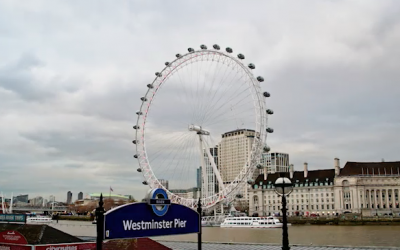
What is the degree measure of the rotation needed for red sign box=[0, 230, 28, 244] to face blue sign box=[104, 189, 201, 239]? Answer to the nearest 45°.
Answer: approximately 45° to its left

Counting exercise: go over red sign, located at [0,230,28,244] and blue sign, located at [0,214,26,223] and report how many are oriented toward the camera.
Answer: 2

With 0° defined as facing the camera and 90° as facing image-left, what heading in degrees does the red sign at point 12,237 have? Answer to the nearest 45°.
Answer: approximately 0°

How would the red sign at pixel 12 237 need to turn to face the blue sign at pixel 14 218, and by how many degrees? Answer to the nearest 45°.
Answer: approximately 180°

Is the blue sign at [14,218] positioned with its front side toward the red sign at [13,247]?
yes

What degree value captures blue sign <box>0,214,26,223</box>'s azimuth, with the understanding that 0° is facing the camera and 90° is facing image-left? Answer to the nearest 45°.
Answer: approximately 0°

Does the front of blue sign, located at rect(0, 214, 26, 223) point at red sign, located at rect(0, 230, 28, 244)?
yes
